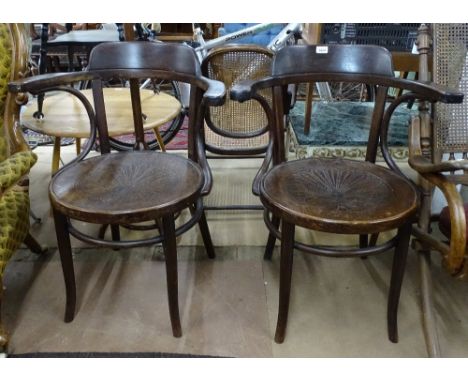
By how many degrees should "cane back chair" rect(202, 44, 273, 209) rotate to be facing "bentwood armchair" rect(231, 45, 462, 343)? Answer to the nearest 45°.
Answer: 0° — it already faces it

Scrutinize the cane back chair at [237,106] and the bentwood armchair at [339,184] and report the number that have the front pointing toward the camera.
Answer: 2

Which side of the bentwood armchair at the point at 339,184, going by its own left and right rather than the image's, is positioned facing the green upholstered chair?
right

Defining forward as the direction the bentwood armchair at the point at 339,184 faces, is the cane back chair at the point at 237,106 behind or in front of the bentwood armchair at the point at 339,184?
behind
